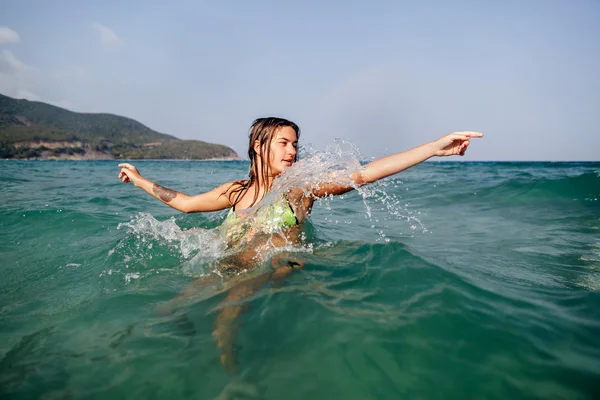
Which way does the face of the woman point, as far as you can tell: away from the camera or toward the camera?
toward the camera

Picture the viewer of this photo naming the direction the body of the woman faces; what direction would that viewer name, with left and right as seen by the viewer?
facing the viewer
